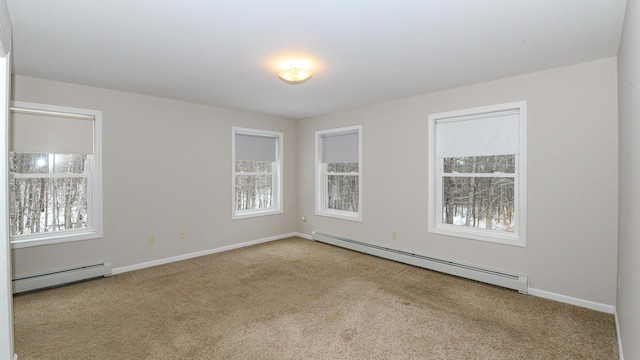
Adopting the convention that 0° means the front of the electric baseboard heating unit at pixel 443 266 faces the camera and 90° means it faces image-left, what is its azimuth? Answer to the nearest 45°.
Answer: approximately 45°
